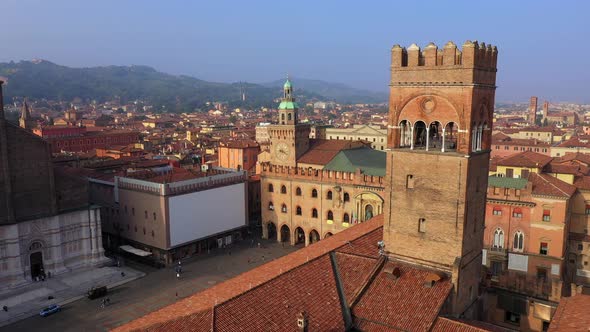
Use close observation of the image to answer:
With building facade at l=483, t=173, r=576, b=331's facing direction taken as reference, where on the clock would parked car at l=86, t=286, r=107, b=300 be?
The parked car is roughly at 2 o'clock from the building facade.

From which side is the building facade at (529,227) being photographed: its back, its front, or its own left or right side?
front

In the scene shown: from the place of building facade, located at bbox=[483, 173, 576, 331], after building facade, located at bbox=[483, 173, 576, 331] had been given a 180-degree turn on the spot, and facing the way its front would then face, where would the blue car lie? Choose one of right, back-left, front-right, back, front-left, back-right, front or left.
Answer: back-left

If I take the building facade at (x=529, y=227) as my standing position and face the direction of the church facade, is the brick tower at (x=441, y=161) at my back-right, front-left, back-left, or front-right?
front-left

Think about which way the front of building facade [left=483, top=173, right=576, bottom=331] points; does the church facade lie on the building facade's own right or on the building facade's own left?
on the building facade's own right

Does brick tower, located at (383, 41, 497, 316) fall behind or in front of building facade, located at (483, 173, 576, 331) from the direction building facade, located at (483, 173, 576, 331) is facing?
in front
